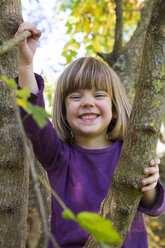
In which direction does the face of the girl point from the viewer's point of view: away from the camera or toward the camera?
toward the camera

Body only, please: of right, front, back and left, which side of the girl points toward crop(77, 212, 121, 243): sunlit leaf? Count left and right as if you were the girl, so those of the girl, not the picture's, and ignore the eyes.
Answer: front

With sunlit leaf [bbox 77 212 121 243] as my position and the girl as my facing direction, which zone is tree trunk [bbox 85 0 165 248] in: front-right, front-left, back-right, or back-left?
front-right

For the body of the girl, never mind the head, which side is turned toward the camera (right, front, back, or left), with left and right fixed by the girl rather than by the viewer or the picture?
front

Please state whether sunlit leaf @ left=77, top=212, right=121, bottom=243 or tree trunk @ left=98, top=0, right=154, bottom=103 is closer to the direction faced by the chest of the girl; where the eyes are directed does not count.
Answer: the sunlit leaf

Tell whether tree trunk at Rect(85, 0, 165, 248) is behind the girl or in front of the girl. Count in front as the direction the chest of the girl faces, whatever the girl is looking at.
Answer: in front
